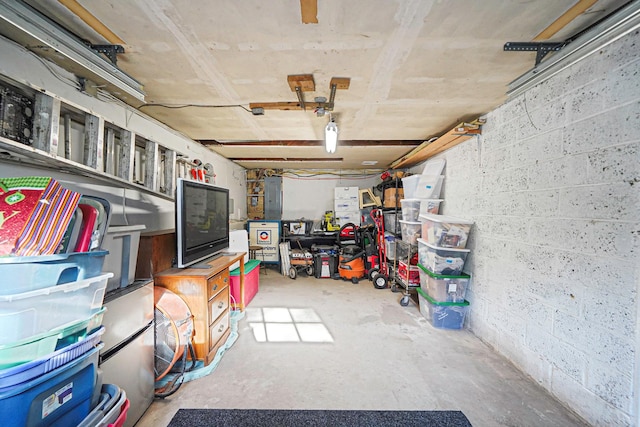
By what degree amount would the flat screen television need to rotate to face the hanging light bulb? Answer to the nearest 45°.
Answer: approximately 45° to its left

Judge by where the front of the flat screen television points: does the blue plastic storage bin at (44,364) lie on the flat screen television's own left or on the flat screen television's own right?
on the flat screen television's own right

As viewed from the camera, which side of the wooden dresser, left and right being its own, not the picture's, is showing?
right

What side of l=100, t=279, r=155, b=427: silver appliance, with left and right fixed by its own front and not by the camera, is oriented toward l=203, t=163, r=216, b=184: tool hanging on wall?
left

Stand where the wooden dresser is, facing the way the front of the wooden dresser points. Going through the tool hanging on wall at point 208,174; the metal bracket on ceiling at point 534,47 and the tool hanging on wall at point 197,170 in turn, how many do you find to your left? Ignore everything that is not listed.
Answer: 2

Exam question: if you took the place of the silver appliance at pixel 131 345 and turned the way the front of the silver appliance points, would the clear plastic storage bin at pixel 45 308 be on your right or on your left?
on your right

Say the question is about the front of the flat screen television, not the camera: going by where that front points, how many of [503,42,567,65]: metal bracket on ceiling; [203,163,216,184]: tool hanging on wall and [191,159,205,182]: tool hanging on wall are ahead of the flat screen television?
1

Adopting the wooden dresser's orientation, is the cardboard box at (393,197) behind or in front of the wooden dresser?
in front

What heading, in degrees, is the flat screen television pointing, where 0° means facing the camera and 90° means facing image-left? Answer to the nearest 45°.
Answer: approximately 315°
